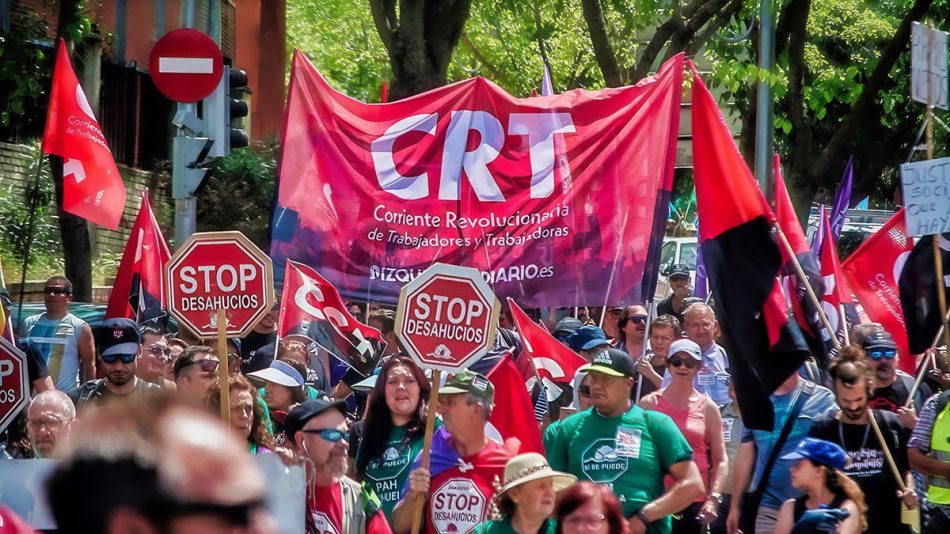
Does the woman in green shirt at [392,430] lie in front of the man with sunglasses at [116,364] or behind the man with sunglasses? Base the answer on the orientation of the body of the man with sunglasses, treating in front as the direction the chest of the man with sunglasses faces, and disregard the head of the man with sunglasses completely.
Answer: in front

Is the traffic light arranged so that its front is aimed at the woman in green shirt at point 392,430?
no

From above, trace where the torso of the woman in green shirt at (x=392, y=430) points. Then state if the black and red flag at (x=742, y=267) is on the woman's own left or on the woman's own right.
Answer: on the woman's own left

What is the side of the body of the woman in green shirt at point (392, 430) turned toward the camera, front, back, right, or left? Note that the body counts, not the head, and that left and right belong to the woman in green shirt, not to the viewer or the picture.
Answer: front

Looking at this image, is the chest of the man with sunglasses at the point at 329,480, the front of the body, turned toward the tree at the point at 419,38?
no

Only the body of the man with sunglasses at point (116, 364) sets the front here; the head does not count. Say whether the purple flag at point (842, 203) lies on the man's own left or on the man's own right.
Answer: on the man's own left

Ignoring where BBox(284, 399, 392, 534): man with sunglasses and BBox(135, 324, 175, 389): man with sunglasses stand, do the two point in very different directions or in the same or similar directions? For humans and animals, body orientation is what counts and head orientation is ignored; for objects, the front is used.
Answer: same or similar directions

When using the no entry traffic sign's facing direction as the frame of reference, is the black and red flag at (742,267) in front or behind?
in front

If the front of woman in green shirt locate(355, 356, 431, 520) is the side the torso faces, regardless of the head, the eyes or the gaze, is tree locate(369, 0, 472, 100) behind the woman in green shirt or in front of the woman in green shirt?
behind

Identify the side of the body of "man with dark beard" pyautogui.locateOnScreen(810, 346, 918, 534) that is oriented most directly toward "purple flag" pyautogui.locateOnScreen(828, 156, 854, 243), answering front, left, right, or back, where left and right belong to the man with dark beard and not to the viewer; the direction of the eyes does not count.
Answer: back

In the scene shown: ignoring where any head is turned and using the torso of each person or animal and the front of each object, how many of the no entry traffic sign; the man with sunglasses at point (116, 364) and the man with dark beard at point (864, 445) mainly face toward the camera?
3

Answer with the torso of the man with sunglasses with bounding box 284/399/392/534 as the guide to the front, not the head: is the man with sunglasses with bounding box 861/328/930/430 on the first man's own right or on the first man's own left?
on the first man's own left

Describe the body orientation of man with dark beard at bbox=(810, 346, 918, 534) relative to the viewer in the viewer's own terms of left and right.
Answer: facing the viewer

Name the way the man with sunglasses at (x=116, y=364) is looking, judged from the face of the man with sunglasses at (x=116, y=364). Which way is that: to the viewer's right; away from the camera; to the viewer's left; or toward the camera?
toward the camera

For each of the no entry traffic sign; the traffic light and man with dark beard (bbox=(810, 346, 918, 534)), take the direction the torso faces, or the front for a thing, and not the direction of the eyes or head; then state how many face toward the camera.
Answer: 2

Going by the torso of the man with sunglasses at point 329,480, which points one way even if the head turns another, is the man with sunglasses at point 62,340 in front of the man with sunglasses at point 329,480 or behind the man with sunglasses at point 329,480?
behind
